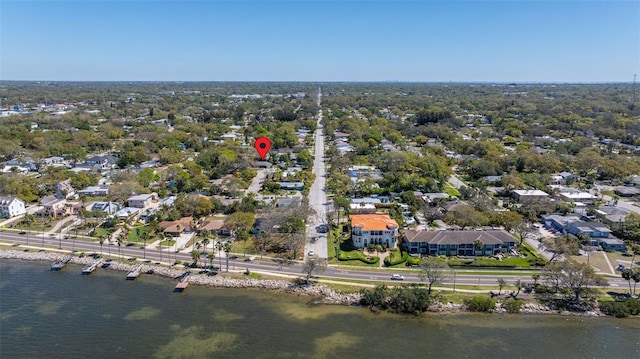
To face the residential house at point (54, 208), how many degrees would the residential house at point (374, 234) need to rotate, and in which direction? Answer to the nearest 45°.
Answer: approximately 90° to its right

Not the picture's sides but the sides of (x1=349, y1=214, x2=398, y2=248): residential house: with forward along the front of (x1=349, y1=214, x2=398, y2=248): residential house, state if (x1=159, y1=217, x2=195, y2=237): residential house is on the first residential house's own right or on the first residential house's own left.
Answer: on the first residential house's own right

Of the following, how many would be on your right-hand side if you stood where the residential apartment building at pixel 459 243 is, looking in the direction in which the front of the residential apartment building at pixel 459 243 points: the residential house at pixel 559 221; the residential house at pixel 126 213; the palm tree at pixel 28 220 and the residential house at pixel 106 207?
3

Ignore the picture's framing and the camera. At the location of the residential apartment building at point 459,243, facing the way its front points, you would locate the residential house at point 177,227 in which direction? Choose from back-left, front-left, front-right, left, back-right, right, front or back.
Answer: right

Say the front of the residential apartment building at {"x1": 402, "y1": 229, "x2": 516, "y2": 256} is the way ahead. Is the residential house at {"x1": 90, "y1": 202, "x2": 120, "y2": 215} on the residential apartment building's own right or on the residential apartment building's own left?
on the residential apartment building's own right

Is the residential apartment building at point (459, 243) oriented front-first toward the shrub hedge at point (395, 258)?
no

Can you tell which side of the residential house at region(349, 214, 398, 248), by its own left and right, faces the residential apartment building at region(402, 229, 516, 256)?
left

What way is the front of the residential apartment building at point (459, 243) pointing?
toward the camera

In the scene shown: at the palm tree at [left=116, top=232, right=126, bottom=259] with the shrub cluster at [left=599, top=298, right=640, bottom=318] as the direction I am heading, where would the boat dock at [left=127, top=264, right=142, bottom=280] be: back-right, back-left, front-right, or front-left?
front-right

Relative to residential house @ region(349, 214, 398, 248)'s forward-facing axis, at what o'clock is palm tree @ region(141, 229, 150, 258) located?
The palm tree is roughly at 3 o'clock from the residential house.

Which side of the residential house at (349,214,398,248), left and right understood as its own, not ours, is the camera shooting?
front

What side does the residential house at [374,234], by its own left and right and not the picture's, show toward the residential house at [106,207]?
right

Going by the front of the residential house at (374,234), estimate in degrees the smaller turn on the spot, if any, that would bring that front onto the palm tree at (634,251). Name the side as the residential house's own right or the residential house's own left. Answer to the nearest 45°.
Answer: approximately 90° to the residential house's own left

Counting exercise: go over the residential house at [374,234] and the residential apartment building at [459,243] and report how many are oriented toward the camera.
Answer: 2

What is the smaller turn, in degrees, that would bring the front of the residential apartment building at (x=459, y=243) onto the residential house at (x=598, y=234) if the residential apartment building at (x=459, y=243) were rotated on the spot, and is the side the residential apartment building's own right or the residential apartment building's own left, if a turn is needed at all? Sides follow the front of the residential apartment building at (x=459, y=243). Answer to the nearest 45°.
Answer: approximately 135° to the residential apartment building's own left

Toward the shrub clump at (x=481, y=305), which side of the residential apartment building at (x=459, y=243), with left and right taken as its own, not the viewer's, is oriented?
front

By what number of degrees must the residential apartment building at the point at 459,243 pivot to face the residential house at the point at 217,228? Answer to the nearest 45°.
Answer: approximately 90° to its right

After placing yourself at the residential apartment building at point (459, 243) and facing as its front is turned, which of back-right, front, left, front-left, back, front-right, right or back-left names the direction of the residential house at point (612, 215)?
back-left

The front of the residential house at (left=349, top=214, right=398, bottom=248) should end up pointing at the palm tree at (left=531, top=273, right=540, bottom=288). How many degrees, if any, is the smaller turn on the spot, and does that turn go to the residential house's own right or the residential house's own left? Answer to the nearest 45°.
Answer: approximately 45° to the residential house's own left

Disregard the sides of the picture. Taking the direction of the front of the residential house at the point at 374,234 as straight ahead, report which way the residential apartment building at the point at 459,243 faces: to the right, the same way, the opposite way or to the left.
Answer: the same way
